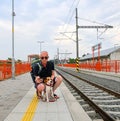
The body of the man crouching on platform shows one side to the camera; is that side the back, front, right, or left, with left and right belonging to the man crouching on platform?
front
